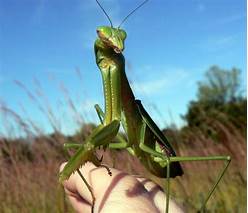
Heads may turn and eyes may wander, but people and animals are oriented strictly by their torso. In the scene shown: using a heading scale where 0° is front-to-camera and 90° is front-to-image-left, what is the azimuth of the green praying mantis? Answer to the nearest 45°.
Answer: approximately 45°
